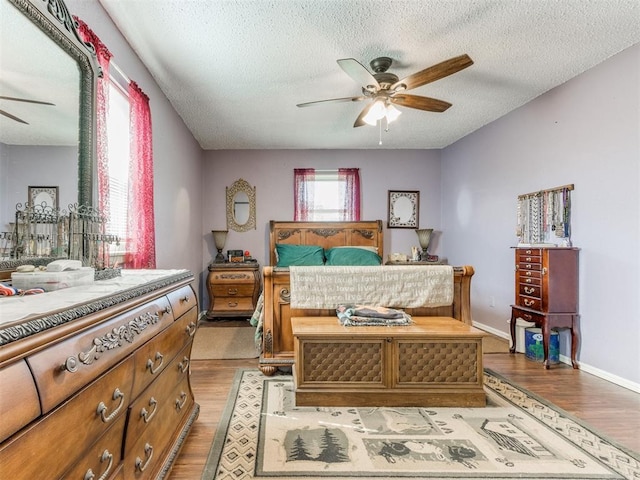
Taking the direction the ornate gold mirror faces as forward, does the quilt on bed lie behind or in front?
in front

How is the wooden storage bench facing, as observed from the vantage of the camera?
facing the viewer

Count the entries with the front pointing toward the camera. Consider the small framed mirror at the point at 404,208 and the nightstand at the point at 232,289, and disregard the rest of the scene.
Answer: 2

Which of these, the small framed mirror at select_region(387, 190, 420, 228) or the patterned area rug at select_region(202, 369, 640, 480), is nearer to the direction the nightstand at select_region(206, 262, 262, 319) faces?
the patterned area rug

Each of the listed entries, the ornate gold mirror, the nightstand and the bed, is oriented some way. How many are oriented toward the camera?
3

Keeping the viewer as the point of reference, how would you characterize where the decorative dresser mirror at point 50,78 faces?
facing the viewer and to the right of the viewer

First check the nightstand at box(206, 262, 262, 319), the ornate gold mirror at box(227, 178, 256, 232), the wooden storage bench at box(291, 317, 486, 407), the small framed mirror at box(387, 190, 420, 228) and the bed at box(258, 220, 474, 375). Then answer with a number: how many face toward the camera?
5

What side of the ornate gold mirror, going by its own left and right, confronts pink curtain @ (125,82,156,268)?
front

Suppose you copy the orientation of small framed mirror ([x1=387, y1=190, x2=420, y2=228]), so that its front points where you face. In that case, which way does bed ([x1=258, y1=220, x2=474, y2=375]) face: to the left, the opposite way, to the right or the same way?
the same way

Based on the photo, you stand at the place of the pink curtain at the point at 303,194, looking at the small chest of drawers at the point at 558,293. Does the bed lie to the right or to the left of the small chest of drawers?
right

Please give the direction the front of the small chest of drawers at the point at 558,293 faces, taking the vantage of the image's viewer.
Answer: facing the viewer and to the left of the viewer

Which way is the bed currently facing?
toward the camera

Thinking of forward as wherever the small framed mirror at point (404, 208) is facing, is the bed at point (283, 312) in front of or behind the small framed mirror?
in front

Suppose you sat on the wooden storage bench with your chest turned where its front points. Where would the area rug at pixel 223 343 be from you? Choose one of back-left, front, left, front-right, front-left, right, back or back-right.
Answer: back-right

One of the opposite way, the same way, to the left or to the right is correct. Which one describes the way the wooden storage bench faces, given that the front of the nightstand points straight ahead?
the same way

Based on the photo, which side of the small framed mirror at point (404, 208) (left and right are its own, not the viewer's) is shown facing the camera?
front

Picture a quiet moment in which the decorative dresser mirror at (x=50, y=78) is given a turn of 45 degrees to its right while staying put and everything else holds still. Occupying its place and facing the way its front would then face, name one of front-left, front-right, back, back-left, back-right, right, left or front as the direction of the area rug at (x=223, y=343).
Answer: back-left

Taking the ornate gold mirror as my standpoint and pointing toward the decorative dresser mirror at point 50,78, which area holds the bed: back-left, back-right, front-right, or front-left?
front-left
